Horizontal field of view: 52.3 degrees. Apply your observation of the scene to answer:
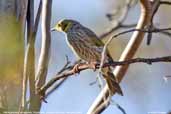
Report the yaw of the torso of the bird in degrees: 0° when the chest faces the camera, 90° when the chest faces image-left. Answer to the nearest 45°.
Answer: approximately 90°
